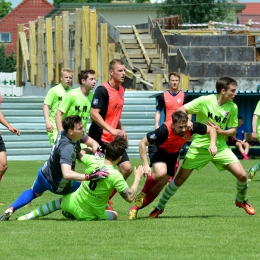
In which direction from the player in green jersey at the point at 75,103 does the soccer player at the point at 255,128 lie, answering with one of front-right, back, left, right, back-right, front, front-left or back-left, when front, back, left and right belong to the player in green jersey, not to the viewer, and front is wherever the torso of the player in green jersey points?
left

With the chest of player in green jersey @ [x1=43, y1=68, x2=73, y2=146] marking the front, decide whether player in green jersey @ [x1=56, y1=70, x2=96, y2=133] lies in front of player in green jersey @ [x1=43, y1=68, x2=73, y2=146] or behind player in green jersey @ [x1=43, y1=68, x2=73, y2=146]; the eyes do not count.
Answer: in front

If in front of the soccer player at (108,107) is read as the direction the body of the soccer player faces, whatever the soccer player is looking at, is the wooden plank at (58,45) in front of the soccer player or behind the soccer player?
behind

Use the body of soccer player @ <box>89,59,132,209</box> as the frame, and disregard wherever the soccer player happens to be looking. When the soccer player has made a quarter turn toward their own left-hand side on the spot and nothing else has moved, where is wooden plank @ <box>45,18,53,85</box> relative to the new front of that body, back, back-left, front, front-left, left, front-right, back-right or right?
front-left

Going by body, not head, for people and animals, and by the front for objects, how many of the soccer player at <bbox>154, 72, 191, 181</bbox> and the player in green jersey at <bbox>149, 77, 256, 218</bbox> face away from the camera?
0

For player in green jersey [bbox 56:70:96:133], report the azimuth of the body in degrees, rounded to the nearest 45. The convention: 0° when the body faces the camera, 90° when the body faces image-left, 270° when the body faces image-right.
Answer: approximately 315°

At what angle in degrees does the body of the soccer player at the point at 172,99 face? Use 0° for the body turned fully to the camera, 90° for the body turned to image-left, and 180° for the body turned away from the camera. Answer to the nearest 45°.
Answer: approximately 0°

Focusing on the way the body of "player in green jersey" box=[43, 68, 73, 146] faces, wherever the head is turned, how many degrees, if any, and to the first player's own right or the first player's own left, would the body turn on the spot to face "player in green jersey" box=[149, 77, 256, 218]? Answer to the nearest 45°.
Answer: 0° — they already face them
